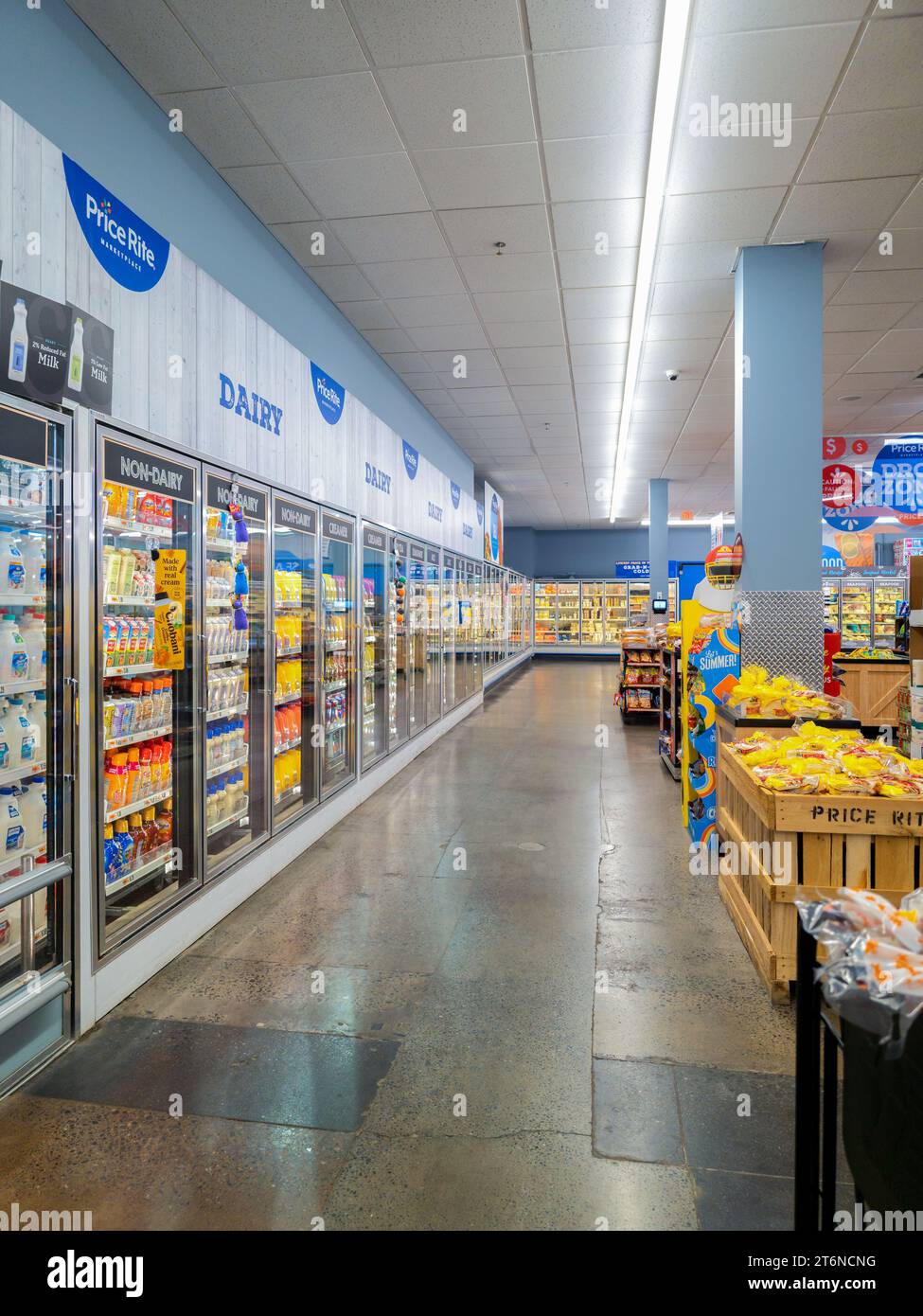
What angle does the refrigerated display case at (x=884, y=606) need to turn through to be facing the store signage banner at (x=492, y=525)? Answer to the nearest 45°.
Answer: approximately 45° to its right

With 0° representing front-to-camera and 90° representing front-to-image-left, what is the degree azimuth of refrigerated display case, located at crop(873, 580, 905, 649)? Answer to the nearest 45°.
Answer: approximately 0°

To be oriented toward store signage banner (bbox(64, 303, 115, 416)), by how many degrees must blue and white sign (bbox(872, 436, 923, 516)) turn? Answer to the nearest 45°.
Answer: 0° — it already faces it

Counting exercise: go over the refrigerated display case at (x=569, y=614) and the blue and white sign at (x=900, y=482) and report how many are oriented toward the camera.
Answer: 2

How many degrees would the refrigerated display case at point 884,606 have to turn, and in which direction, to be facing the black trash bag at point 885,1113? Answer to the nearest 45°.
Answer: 0° — it already faces it
